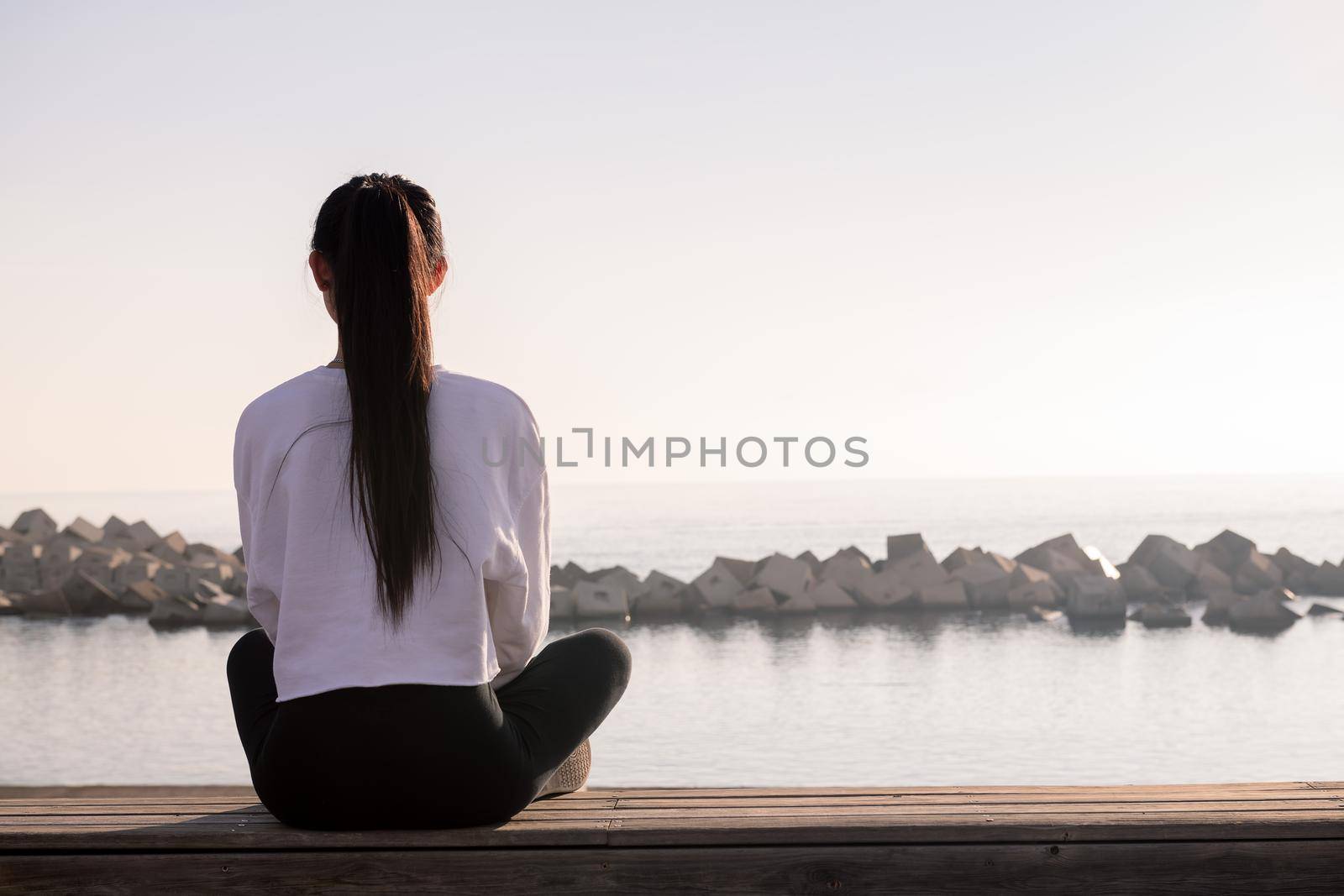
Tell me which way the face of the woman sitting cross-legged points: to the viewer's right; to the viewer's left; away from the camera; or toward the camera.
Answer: away from the camera

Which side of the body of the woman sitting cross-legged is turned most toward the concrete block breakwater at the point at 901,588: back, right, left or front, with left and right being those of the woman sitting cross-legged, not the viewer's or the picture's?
front

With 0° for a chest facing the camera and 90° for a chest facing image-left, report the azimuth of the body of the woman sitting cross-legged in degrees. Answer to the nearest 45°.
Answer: approximately 180°
